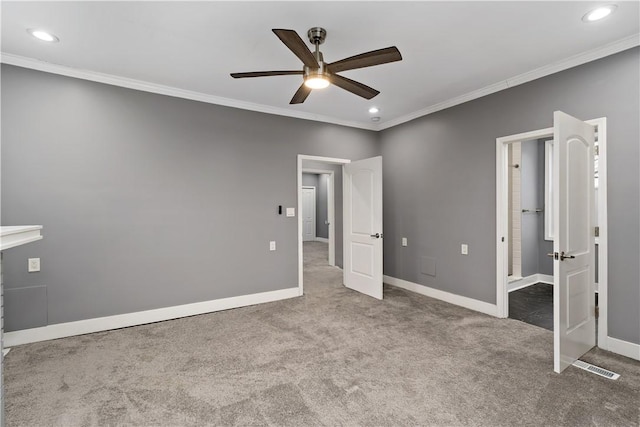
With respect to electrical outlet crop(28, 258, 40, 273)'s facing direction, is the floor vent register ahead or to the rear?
ahead

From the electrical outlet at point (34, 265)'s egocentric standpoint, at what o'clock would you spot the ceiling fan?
The ceiling fan is roughly at 11 o'clock from the electrical outlet.

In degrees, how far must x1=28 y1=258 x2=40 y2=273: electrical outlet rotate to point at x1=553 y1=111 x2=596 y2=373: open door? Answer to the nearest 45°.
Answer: approximately 45° to its left

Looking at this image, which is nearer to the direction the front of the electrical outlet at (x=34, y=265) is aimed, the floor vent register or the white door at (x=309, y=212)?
the floor vent register

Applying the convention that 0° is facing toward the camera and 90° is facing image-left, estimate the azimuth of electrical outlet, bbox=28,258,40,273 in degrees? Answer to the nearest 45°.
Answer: approximately 0°

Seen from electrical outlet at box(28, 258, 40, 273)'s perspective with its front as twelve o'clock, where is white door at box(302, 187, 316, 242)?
The white door is roughly at 8 o'clock from the electrical outlet.

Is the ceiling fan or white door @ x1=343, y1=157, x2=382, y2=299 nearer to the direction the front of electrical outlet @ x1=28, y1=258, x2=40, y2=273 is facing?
the ceiling fan

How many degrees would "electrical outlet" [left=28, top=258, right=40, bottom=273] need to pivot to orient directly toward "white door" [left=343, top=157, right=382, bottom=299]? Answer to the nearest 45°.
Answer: approximately 90° to its left

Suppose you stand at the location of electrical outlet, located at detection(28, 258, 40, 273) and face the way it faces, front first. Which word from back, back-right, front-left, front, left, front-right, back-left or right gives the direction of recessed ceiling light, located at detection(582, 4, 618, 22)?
front-left
